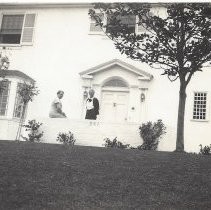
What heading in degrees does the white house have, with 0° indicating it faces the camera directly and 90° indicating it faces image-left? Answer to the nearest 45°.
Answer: approximately 0°

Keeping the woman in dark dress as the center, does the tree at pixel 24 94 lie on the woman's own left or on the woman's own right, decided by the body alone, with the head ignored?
on the woman's own right

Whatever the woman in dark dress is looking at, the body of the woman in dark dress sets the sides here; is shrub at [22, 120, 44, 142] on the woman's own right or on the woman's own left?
on the woman's own right

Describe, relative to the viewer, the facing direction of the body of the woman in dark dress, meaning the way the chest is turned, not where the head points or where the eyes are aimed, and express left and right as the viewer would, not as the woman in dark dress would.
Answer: facing the viewer and to the left of the viewer
